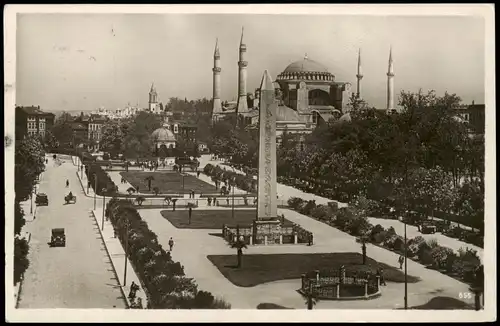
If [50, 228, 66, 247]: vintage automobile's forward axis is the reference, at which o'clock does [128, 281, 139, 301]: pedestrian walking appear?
The pedestrian walking is roughly at 10 o'clock from the vintage automobile.

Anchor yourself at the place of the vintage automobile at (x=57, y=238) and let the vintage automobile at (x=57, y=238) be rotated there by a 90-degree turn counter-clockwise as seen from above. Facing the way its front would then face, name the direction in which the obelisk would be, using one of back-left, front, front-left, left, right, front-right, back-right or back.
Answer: front

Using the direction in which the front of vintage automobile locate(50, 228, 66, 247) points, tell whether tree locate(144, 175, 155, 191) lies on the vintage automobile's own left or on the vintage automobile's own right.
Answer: on the vintage automobile's own left

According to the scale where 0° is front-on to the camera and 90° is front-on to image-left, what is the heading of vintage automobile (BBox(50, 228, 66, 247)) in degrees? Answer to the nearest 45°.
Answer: approximately 0°

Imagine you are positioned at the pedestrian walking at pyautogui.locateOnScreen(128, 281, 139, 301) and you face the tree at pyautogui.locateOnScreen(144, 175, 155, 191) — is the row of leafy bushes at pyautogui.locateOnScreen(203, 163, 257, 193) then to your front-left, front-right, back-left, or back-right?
front-right

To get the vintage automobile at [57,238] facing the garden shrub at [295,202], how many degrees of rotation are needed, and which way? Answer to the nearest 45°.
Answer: approximately 90° to its left

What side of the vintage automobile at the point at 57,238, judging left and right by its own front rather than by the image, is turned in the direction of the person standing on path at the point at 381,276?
left

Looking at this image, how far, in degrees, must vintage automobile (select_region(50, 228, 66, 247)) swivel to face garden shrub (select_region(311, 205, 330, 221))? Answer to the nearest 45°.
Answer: approximately 90° to its left
